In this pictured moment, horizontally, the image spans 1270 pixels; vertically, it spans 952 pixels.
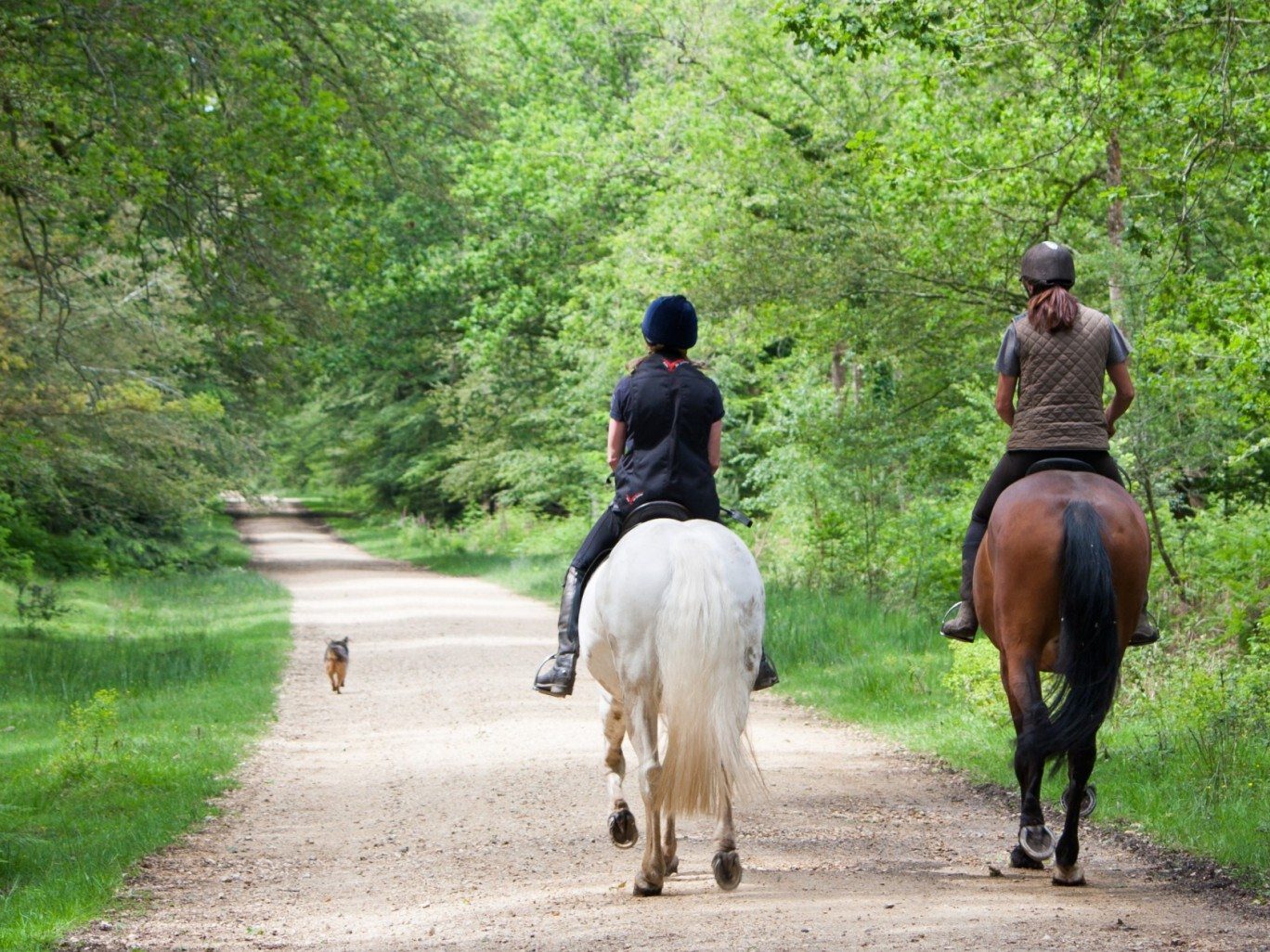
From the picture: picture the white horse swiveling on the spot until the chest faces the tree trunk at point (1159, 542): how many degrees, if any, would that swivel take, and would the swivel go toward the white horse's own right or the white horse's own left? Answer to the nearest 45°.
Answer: approximately 45° to the white horse's own right

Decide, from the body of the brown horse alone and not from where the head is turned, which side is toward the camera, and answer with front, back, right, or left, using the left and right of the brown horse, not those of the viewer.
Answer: back

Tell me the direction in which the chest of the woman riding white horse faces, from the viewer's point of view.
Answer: away from the camera

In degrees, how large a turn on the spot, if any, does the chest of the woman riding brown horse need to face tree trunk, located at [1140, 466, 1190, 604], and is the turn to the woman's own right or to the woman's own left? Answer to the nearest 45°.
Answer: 0° — they already face it

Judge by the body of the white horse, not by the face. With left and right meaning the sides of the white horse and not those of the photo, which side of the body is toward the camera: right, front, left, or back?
back

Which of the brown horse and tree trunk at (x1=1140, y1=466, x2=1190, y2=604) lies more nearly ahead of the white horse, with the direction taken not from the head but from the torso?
the tree trunk

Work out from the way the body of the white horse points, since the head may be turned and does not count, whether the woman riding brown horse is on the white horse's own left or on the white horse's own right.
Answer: on the white horse's own right

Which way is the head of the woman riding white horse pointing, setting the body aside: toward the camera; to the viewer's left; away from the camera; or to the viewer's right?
away from the camera

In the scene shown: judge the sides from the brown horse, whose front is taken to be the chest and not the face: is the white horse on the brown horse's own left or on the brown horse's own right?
on the brown horse's own left

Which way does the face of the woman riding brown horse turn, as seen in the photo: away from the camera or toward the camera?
away from the camera

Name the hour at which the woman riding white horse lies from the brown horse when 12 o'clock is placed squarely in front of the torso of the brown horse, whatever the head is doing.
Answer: The woman riding white horse is roughly at 9 o'clock from the brown horse.

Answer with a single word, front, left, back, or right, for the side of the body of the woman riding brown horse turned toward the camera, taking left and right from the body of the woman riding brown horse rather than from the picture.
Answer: back
